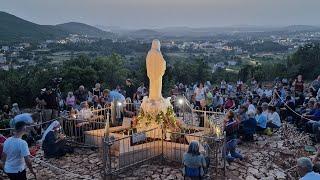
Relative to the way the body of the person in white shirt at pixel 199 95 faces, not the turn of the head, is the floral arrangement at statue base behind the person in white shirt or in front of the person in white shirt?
in front

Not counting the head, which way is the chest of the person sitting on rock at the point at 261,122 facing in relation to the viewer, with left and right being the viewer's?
facing to the left of the viewer

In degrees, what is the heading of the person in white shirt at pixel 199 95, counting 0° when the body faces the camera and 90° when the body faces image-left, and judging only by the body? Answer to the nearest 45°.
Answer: approximately 45°

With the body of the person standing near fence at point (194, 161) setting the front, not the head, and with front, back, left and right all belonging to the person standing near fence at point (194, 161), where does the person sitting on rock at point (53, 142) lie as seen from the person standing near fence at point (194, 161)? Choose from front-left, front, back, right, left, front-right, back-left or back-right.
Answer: front-left

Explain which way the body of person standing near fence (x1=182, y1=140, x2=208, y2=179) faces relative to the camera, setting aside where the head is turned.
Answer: away from the camera

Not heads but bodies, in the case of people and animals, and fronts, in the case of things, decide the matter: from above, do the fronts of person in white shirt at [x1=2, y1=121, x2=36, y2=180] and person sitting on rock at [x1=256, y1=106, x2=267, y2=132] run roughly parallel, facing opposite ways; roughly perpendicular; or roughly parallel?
roughly perpendicular

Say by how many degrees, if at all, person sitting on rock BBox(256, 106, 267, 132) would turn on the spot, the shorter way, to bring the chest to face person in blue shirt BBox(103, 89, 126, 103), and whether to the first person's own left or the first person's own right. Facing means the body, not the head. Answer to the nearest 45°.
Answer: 0° — they already face them

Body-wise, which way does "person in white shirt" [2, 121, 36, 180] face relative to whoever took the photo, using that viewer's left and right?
facing away from the viewer and to the right of the viewer

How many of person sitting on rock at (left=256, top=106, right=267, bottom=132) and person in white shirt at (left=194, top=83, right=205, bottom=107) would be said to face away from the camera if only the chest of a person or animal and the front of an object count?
0

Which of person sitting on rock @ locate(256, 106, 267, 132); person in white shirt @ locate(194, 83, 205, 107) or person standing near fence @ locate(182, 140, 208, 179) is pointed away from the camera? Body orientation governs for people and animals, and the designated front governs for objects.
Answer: person standing near fence @ locate(182, 140, 208, 179)

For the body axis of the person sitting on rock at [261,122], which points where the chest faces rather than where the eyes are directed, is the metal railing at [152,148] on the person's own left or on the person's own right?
on the person's own left

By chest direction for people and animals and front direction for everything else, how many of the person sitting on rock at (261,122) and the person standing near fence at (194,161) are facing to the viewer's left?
1

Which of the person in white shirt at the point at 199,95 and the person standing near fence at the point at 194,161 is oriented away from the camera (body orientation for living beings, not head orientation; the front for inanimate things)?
the person standing near fence

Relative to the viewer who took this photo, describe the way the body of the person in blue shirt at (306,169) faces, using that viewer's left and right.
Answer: facing away from the viewer and to the left of the viewer

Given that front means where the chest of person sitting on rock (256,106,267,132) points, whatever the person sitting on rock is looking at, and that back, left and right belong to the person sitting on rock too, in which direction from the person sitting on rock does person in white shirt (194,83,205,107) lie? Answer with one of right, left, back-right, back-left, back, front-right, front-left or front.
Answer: front-right

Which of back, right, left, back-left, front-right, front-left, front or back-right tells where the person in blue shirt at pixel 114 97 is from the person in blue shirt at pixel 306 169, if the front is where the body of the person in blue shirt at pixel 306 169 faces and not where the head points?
front

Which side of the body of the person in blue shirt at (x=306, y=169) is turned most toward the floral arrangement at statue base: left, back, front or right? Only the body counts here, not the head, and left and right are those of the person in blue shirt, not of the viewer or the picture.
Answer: front

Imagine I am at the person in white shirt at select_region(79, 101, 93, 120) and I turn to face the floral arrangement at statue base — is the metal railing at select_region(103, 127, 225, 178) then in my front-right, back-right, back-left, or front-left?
front-right
